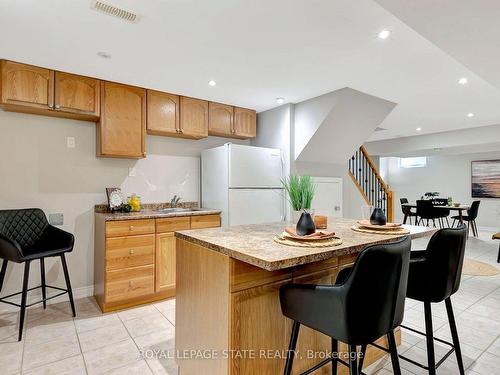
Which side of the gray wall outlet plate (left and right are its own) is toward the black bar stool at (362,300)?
front

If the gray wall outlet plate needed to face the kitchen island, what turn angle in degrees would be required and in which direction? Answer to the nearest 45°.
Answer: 0° — it already faces it

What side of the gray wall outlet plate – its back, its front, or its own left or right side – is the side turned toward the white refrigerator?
left

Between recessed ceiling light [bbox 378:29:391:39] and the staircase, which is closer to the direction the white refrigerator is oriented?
the recessed ceiling light

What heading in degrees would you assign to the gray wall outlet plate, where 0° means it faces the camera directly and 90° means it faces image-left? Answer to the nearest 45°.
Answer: approximately 0°

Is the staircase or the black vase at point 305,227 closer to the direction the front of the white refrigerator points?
the black vase

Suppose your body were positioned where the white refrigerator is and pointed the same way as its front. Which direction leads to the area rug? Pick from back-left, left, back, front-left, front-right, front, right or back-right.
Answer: front-left

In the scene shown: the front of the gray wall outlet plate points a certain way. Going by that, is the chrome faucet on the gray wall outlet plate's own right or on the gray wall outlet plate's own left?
on the gray wall outlet plate's own left

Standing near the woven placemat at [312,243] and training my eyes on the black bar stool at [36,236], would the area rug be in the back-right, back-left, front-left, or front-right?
back-right

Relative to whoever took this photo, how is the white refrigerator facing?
facing the viewer and to the right of the viewer

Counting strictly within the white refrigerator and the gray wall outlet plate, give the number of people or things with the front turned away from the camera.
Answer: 0

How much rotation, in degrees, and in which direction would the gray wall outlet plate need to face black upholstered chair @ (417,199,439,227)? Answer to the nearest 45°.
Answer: approximately 90° to its left
